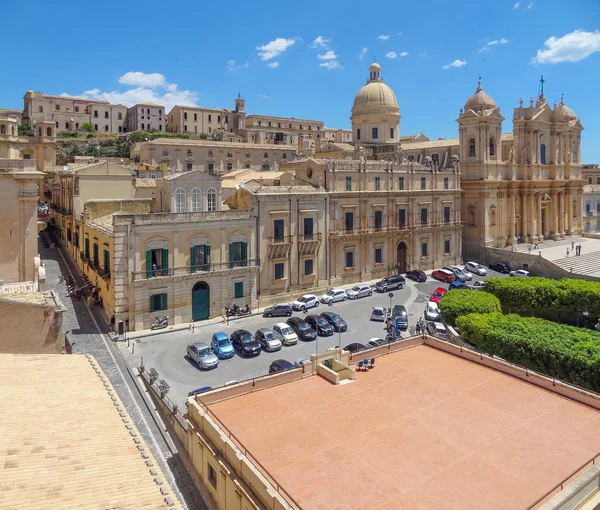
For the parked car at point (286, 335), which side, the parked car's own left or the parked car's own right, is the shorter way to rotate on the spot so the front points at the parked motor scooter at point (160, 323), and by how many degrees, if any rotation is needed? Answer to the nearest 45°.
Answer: approximately 135° to the parked car's own right

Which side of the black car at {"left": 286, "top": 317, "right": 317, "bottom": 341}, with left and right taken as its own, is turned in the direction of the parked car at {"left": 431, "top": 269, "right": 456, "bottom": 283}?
left

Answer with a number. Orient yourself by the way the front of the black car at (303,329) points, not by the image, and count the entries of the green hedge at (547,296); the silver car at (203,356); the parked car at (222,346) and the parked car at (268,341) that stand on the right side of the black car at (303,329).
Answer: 3

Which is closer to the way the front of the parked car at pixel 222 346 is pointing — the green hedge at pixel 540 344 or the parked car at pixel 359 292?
the green hedge

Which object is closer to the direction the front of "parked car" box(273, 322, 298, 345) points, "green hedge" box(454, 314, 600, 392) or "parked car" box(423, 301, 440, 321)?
the green hedge

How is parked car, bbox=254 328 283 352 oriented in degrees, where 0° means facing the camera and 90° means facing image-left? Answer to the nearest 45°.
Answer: approximately 315°

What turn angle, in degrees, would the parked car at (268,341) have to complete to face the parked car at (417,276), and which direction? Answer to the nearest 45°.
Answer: approximately 90° to its left

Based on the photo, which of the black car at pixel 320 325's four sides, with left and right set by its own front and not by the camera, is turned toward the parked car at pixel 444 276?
left
